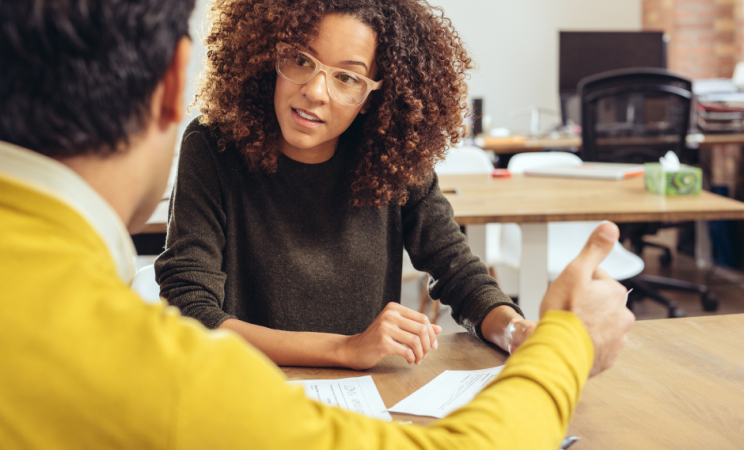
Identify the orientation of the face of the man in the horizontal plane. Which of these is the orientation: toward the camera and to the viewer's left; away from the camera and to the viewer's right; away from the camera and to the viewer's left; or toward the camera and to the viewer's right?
away from the camera and to the viewer's right

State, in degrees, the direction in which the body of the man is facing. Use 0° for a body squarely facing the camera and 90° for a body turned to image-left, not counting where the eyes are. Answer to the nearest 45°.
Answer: approximately 225°

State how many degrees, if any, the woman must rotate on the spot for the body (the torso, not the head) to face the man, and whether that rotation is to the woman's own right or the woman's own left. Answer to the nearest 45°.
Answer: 0° — they already face them

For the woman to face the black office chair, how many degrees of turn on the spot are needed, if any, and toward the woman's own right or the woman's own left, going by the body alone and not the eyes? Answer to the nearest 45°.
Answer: approximately 135° to the woman's own left

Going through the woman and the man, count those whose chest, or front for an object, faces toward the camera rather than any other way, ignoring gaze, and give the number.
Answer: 1
